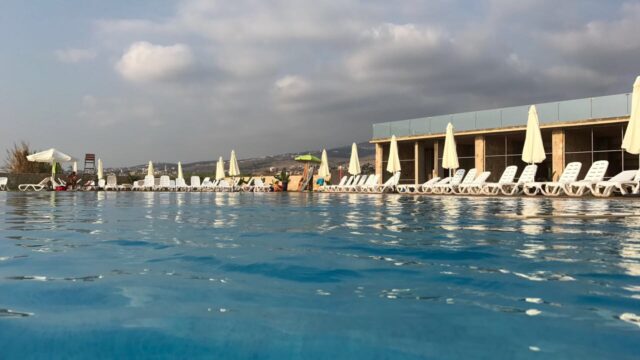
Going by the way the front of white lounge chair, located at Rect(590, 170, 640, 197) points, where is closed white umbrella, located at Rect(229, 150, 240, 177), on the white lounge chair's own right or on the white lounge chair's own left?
on the white lounge chair's own right

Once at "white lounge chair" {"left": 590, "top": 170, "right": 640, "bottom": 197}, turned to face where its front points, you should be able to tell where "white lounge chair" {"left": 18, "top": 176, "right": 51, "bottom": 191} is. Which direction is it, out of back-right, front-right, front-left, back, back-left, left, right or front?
front-right

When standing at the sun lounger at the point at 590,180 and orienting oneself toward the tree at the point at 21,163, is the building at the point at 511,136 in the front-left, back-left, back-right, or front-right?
front-right

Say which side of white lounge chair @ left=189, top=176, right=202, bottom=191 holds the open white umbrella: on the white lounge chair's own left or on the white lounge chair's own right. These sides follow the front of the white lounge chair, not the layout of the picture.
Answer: on the white lounge chair's own right

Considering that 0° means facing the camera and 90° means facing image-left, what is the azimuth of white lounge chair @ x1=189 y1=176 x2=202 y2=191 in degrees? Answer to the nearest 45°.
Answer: approximately 0°

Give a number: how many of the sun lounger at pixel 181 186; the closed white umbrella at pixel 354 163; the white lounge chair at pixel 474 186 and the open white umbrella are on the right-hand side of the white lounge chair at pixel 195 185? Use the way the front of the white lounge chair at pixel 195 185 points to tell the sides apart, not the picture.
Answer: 2

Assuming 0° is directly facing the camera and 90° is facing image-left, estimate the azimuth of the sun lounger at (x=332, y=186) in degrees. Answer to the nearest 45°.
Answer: approximately 45°

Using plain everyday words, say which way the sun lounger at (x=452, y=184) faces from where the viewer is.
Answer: facing the viewer and to the left of the viewer
